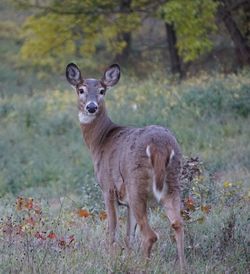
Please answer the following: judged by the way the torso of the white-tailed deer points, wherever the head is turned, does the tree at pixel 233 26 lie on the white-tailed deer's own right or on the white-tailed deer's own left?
on the white-tailed deer's own right

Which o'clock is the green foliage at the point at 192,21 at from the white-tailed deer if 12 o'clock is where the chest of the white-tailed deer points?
The green foliage is roughly at 2 o'clock from the white-tailed deer.

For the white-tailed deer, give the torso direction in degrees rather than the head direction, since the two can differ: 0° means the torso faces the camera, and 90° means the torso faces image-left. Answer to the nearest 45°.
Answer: approximately 135°

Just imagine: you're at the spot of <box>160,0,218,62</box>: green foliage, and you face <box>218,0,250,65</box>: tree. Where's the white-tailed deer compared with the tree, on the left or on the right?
right

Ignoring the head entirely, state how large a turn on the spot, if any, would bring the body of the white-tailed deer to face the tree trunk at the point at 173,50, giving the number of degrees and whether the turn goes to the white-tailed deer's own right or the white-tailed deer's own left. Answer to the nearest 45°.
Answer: approximately 45° to the white-tailed deer's own right

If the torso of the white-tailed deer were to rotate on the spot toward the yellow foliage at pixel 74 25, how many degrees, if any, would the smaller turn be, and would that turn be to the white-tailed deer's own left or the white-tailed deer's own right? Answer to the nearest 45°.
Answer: approximately 45° to the white-tailed deer's own right
